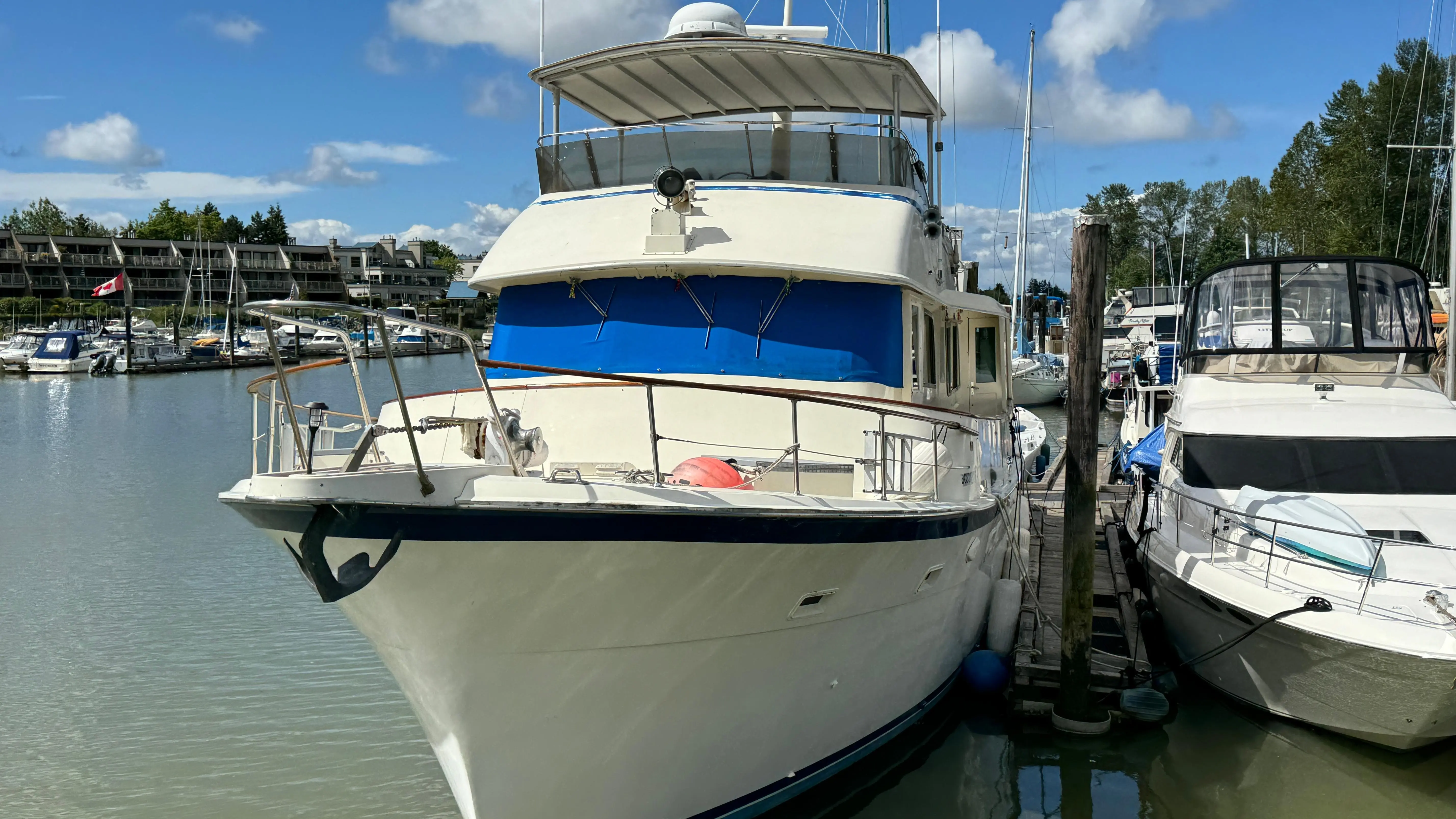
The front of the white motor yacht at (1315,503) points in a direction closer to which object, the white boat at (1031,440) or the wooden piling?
the wooden piling

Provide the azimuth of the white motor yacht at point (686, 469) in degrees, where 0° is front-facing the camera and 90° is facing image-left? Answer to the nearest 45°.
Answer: approximately 45°

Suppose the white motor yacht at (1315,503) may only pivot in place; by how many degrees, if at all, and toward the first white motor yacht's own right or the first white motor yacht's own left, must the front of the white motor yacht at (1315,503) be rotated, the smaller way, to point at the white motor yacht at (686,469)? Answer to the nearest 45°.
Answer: approximately 90° to the first white motor yacht's own right

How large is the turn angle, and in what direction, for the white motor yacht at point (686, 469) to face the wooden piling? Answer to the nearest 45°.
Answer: approximately 135° to its left

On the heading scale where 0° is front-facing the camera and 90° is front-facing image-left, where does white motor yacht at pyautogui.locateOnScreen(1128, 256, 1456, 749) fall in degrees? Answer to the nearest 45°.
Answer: approximately 315°

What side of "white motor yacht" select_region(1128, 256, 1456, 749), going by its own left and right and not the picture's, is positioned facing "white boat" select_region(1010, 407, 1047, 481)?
back

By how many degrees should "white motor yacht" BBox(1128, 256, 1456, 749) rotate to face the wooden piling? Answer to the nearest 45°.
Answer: approximately 90° to its right
